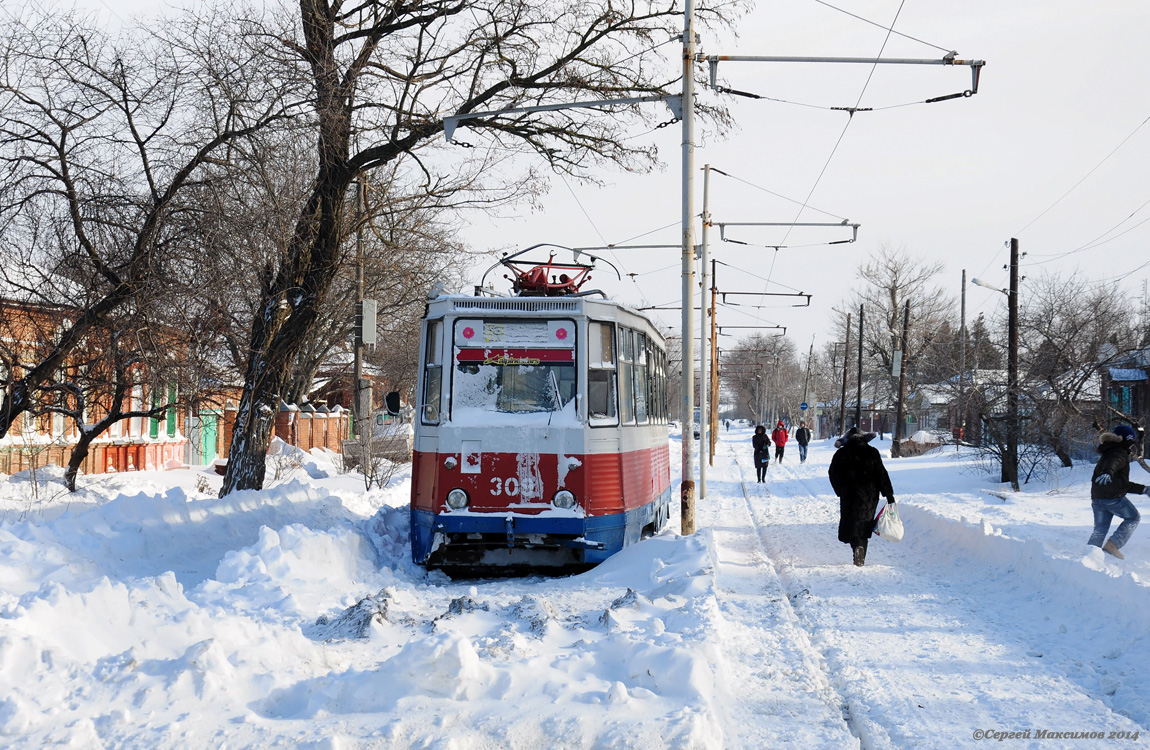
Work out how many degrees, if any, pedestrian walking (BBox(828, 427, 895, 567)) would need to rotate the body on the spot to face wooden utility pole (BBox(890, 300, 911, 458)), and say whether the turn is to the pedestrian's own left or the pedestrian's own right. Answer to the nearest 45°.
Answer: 0° — they already face it

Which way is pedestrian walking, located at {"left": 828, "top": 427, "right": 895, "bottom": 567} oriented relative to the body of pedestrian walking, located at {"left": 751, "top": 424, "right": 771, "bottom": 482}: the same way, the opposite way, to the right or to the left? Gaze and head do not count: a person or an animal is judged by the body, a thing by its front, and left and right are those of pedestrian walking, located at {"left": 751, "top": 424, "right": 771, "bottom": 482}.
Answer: the opposite way

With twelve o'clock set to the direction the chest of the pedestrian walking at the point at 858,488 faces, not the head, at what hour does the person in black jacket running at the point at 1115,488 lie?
the person in black jacket running at the point at 1115,488 is roughly at 3 o'clock from the pedestrian walking at the point at 858,488.

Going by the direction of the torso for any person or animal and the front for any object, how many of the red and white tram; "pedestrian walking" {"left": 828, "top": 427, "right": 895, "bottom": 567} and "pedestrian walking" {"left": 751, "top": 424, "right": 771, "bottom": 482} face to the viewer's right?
0

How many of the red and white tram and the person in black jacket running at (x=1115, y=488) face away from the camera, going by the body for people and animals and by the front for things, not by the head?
0

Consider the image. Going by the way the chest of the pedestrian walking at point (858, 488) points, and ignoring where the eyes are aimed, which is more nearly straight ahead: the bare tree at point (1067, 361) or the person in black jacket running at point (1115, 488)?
the bare tree

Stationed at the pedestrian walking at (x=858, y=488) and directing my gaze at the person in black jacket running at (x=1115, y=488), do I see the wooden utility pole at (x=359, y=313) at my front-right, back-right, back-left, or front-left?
back-left

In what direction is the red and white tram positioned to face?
toward the camera

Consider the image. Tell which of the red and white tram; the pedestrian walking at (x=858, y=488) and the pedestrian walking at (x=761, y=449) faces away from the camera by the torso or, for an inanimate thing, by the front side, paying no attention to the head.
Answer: the pedestrian walking at (x=858, y=488)

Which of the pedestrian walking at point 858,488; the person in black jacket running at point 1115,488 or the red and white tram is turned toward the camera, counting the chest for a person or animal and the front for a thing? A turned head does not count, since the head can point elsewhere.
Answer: the red and white tram

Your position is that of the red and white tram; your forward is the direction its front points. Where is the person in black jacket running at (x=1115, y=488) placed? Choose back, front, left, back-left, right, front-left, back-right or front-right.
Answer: left

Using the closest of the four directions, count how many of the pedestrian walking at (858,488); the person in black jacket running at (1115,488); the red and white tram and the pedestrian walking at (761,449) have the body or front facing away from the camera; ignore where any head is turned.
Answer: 1

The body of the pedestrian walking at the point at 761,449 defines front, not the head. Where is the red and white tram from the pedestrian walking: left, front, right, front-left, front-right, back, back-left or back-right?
front

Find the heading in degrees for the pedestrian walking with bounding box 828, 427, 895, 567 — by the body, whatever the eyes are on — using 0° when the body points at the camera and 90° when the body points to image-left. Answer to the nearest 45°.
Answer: approximately 180°

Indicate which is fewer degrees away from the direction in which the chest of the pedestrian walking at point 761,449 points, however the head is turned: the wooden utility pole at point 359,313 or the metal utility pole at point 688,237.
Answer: the metal utility pole
